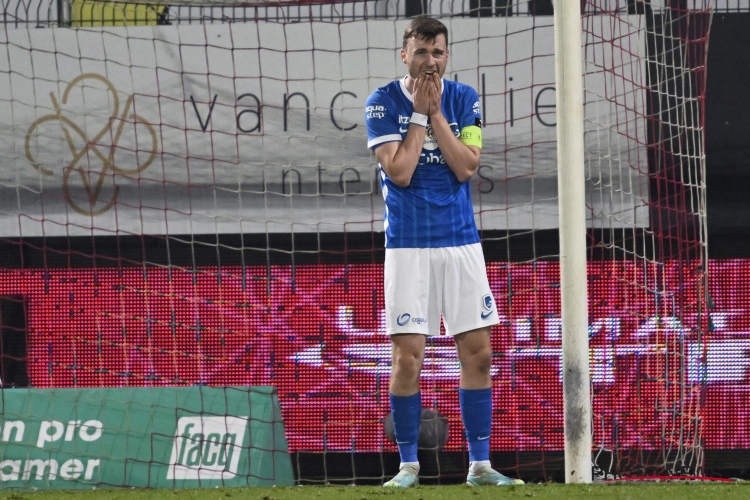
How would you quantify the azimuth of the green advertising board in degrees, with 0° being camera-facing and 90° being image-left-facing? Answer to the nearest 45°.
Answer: approximately 0°

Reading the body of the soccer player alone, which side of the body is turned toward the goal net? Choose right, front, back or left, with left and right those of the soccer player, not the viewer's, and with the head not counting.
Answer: back

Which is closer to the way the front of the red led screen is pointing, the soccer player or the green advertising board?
the soccer player

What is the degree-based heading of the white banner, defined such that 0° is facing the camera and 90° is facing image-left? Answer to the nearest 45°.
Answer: approximately 0°

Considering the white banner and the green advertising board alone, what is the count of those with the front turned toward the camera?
2
